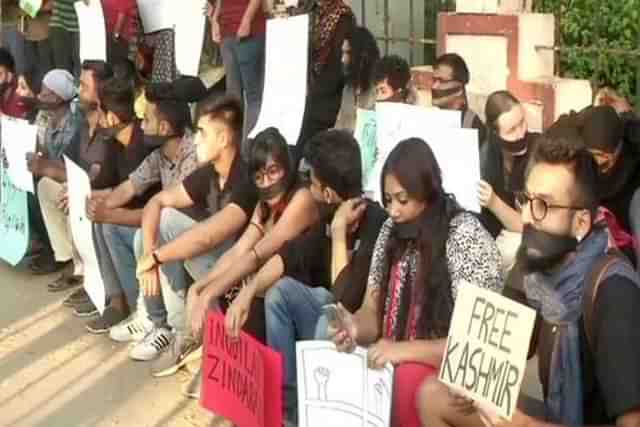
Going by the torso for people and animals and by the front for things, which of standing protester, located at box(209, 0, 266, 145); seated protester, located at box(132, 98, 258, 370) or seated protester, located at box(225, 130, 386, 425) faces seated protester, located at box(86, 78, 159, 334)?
the standing protester

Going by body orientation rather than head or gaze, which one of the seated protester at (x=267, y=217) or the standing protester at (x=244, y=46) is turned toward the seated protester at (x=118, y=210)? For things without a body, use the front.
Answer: the standing protester

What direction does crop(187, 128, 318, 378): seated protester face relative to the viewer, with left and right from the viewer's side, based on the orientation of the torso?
facing the viewer and to the left of the viewer

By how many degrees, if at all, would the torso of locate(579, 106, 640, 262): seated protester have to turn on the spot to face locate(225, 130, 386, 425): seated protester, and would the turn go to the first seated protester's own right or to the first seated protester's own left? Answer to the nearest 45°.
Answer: approximately 45° to the first seated protester's own right

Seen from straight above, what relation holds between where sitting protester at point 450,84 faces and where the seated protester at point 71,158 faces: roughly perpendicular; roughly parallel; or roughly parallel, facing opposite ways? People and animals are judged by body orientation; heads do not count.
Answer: roughly parallel

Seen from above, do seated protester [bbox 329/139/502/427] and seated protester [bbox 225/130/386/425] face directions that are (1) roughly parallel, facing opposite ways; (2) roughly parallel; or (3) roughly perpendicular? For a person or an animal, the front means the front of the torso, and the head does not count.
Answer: roughly parallel

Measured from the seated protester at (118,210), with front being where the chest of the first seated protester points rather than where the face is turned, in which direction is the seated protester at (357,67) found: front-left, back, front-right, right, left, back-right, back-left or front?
back-left

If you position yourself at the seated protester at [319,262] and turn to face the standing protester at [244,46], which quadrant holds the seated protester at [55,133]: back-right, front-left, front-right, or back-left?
front-left

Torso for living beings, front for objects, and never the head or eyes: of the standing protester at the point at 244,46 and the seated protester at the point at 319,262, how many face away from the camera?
0

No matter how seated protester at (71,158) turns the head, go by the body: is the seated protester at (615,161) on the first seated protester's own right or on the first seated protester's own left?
on the first seated protester's own left

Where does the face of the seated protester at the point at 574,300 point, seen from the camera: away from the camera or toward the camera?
toward the camera

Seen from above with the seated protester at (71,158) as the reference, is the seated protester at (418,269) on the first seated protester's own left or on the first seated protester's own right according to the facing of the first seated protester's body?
on the first seated protester's own left

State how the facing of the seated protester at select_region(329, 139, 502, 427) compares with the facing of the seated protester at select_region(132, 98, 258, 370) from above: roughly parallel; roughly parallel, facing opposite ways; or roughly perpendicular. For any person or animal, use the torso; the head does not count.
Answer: roughly parallel

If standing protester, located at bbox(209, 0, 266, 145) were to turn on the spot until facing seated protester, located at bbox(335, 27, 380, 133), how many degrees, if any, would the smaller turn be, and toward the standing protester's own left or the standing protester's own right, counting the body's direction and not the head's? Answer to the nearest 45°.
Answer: approximately 90° to the standing protester's own left

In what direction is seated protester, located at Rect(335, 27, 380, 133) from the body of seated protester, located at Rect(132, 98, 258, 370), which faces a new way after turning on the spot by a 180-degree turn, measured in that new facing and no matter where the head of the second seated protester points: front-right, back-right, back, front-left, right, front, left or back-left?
front

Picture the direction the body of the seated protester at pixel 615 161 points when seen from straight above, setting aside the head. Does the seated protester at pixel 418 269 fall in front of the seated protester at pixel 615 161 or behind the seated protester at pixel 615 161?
in front

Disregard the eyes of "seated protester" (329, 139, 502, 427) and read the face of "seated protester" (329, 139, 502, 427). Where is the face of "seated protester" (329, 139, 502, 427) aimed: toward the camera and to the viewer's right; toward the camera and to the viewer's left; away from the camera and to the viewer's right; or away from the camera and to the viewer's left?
toward the camera and to the viewer's left
